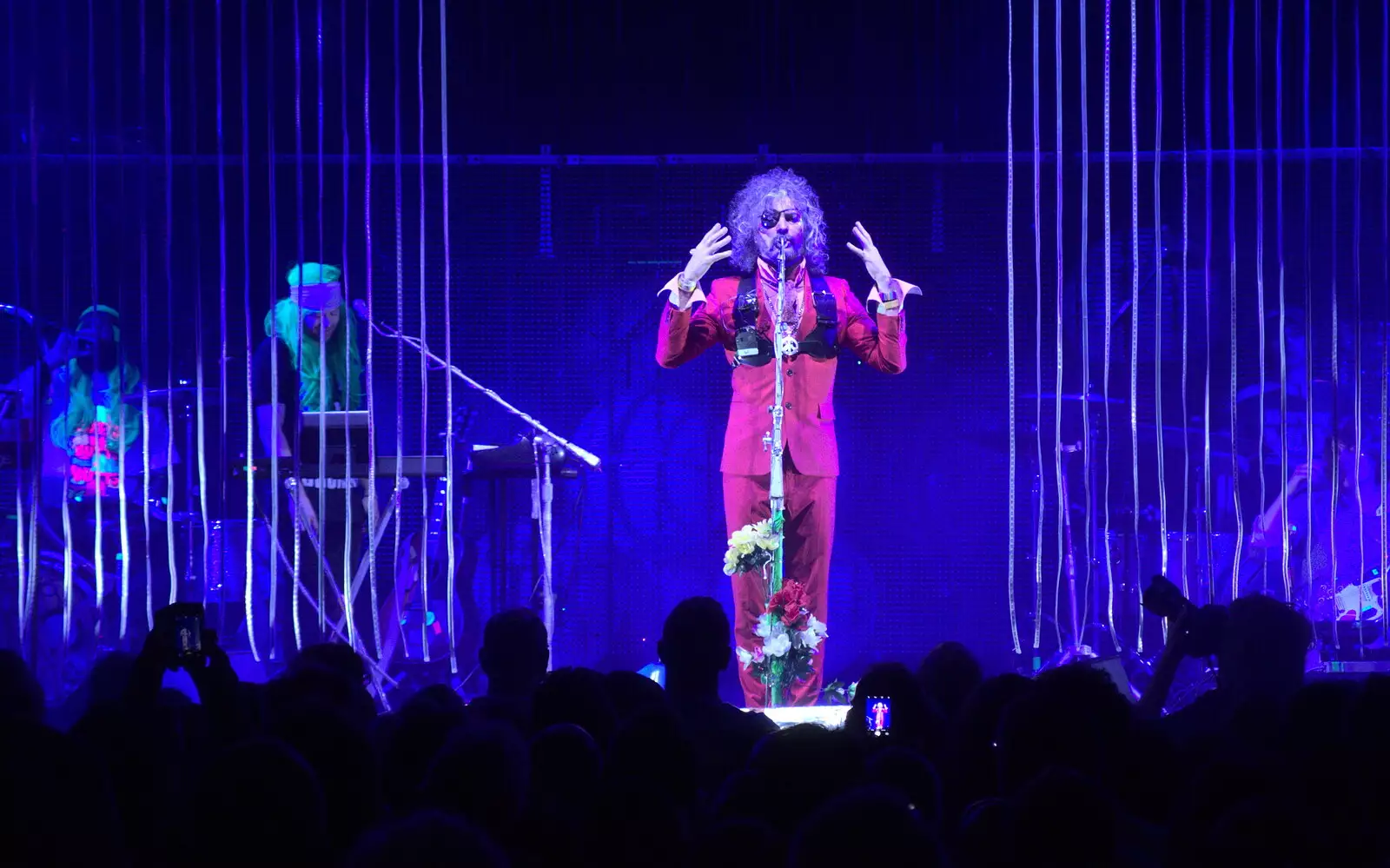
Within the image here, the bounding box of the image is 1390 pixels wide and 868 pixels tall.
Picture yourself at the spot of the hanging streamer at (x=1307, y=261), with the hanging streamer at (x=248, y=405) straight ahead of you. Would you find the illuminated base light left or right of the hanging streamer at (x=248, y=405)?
left

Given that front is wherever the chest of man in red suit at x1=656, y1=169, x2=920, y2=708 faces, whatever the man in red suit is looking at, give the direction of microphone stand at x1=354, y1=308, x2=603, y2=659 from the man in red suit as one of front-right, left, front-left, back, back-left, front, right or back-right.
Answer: back-right

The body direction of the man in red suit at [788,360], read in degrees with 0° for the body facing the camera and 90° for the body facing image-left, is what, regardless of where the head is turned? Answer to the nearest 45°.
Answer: approximately 0°

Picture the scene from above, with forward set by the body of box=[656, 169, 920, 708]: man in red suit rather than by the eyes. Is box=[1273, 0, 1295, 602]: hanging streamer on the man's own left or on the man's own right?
on the man's own left

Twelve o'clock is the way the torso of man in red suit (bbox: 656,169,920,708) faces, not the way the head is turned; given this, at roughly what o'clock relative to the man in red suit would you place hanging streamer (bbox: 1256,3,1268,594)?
The hanging streamer is roughly at 8 o'clock from the man in red suit.

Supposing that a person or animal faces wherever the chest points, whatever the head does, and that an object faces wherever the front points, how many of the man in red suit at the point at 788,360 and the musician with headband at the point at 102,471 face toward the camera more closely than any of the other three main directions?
2

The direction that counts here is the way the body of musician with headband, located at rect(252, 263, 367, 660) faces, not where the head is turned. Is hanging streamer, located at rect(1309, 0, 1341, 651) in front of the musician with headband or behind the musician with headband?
in front

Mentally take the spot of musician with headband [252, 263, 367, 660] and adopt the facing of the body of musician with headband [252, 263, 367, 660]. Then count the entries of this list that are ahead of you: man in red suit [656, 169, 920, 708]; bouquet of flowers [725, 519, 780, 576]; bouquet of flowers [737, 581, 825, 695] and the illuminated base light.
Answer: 4

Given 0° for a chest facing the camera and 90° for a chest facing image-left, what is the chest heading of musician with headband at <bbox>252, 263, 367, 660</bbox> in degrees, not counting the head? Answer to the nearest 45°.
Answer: approximately 315°

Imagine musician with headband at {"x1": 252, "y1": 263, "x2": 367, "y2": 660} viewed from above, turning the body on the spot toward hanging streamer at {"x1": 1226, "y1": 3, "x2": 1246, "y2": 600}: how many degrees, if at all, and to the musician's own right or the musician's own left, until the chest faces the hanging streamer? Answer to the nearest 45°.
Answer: approximately 45° to the musician's own left

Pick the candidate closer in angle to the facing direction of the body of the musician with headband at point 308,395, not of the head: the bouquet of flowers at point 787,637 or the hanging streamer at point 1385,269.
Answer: the bouquet of flowers

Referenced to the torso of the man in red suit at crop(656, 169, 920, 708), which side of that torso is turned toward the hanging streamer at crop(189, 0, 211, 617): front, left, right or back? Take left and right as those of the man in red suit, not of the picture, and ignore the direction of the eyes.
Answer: right

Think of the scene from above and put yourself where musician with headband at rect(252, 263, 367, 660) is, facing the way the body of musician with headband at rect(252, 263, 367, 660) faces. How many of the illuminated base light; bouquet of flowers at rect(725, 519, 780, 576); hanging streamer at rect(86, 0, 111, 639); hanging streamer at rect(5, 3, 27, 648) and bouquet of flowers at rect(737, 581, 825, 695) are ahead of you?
3
